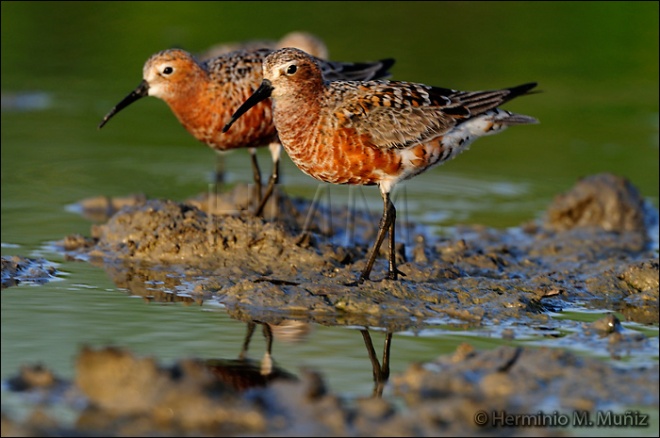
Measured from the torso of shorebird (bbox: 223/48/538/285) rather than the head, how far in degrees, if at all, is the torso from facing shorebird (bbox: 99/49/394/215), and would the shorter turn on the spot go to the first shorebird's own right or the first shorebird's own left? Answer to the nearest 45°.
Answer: approximately 45° to the first shorebird's own right

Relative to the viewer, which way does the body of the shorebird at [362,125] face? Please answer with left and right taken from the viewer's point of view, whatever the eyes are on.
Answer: facing to the left of the viewer

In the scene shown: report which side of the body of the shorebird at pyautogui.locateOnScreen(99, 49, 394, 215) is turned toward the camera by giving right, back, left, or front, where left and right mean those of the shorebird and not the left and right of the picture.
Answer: left

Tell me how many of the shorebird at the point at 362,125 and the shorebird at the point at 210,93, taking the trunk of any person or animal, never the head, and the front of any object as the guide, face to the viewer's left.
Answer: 2

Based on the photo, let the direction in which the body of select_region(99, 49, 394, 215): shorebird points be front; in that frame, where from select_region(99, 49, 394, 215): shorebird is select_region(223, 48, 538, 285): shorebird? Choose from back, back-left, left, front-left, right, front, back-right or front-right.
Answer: back-left
